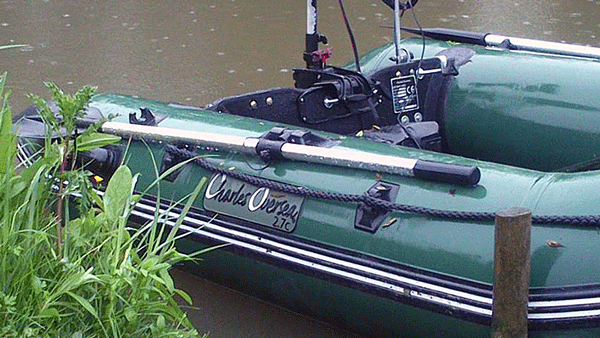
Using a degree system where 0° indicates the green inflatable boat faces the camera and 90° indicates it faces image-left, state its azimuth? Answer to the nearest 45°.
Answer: approximately 315°
